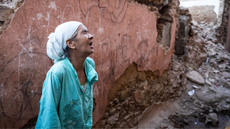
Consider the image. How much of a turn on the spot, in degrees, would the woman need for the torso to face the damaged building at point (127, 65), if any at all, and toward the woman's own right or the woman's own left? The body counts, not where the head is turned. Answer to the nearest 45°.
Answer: approximately 90° to the woman's own left

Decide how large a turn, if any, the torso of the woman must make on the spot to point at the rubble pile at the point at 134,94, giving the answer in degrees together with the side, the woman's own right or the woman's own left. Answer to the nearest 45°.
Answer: approximately 90° to the woman's own left

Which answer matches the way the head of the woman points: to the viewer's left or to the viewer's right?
to the viewer's right

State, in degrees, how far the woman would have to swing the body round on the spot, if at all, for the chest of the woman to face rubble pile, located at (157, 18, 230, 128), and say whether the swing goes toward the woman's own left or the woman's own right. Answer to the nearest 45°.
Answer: approximately 90° to the woman's own left

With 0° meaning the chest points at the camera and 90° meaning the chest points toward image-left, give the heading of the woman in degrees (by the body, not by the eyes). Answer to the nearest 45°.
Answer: approximately 315°

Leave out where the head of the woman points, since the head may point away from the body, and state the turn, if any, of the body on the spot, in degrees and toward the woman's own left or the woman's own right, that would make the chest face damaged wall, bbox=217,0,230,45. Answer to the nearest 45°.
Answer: approximately 90° to the woman's own left
